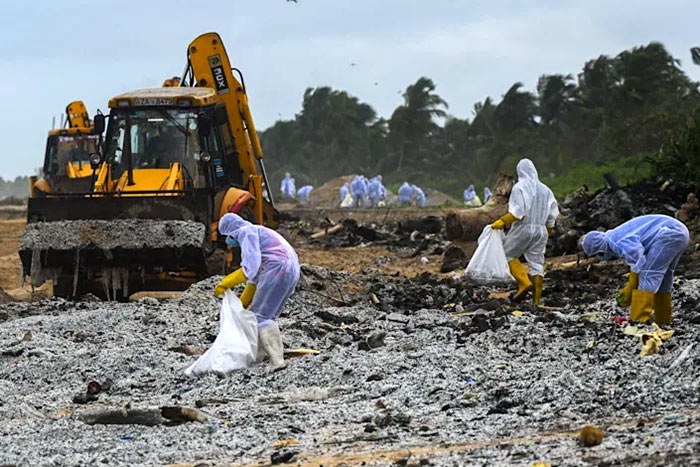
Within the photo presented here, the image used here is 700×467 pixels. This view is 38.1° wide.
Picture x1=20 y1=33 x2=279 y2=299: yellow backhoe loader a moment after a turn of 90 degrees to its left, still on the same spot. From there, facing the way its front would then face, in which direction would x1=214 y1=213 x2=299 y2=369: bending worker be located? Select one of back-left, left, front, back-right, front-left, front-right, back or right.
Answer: front-right

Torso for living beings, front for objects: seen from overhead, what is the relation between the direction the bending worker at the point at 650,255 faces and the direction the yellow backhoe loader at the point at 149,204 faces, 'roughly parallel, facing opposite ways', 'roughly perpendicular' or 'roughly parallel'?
roughly perpendicular

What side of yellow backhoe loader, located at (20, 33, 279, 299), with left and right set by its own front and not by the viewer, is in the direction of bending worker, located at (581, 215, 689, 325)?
left

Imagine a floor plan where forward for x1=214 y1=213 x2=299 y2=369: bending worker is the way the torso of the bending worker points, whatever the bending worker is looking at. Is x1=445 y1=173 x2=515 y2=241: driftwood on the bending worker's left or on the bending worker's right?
on the bending worker's right

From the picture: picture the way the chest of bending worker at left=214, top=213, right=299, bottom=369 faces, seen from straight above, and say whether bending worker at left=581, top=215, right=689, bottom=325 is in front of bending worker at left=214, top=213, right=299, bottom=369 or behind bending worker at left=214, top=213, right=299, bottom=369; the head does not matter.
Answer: behind

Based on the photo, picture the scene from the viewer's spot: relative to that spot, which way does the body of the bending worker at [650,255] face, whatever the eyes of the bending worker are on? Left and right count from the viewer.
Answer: facing to the left of the viewer

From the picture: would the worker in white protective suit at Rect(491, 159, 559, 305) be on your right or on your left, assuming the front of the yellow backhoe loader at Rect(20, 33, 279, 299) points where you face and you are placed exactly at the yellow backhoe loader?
on your left

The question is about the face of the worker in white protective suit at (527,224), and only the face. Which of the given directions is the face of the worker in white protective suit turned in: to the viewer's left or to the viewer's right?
to the viewer's left

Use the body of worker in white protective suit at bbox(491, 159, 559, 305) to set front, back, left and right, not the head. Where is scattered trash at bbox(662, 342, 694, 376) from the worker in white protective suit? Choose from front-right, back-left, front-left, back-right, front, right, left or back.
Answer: back-left

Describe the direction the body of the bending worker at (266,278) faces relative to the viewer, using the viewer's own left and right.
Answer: facing to the left of the viewer

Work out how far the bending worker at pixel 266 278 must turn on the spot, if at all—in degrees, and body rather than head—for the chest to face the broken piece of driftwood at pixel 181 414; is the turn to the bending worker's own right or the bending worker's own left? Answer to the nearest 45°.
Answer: approximately 90° to the bending worker's own left

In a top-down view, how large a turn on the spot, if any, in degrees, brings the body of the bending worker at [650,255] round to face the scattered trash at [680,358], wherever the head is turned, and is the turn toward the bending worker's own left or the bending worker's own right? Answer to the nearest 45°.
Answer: approximately 90° to the bending worker's own left

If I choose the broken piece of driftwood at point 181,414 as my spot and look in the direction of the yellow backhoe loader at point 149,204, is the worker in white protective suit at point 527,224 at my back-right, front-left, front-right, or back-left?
front-right

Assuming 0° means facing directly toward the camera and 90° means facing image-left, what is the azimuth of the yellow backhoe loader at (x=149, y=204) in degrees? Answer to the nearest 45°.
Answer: approximately 45°

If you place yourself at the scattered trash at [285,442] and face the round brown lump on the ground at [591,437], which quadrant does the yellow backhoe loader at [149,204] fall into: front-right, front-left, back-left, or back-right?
back-left

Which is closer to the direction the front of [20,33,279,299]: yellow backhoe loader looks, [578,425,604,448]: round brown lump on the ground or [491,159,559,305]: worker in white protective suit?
the round brown lump on the ground

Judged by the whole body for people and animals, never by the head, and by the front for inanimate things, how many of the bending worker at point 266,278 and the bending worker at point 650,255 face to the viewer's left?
2

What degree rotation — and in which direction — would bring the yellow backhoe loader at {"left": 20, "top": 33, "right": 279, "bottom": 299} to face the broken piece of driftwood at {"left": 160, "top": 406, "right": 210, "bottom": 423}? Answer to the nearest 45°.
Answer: approximately 45° to its left
